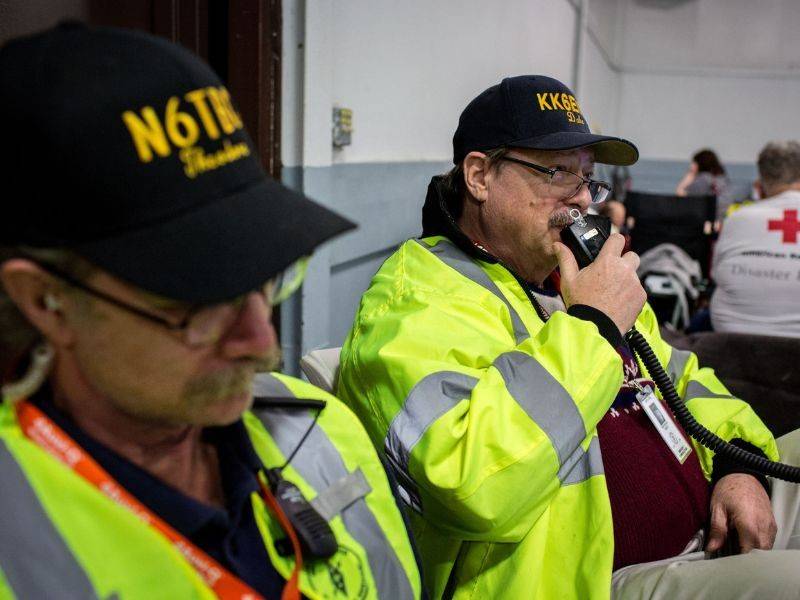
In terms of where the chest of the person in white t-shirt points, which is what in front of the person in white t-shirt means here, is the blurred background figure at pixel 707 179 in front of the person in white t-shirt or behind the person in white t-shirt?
in front

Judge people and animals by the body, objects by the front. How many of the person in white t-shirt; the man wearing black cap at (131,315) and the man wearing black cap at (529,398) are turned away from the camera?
1

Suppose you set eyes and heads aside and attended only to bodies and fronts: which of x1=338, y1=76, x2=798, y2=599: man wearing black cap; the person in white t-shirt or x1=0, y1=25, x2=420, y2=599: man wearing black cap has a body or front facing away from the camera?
the person in white t-shirt

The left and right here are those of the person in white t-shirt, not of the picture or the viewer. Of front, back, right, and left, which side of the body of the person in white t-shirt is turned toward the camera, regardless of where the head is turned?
back

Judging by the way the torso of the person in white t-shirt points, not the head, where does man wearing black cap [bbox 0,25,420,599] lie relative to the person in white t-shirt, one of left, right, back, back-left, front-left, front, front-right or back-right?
back

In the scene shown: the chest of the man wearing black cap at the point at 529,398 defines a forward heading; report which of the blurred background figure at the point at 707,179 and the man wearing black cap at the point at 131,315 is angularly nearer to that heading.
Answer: the man wearing black cap

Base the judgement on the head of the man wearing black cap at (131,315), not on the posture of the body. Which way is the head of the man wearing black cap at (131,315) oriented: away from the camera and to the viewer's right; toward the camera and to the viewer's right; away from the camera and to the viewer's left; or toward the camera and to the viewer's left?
toward the camera and to the viewer's right

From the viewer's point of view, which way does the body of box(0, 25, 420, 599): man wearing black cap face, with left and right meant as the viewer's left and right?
facing the viewer and to the right of the viewer

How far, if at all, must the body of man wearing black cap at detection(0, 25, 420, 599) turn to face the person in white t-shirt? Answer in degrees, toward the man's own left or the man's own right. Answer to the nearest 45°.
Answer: approximately 90° to the man's own left

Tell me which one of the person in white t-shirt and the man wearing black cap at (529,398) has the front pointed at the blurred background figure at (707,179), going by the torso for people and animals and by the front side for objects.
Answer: the person in white t-shirt

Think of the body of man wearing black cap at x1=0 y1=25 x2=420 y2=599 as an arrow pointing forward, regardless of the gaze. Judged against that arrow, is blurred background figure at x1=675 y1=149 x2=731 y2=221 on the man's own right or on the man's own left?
on the man's own left

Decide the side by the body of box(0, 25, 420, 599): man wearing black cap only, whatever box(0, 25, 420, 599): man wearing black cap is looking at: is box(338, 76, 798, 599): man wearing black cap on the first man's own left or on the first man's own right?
on the first man's own left
